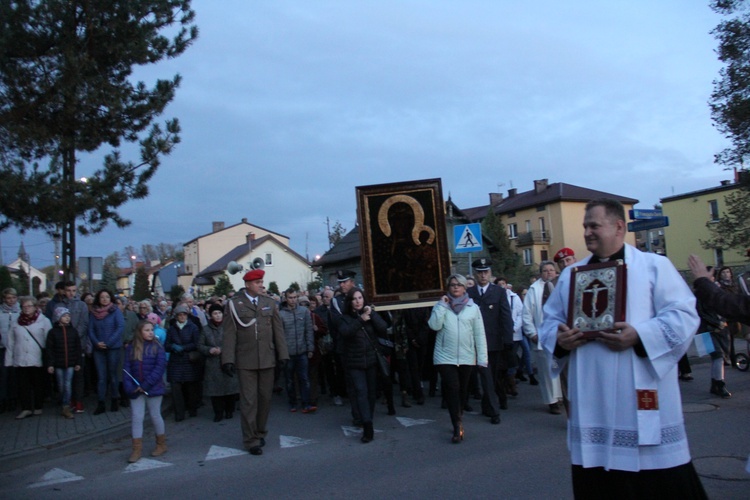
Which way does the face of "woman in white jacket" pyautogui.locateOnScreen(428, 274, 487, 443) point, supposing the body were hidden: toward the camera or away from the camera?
toward the camera

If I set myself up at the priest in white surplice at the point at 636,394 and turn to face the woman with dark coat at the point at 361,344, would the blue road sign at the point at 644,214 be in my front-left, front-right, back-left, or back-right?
front-right

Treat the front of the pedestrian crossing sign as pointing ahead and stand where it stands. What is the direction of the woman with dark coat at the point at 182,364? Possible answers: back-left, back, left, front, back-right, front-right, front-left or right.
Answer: front-right

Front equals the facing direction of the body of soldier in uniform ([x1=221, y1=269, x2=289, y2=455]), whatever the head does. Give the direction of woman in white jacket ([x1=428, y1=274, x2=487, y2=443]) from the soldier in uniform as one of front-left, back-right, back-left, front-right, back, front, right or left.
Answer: left

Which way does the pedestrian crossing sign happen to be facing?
toward the camera

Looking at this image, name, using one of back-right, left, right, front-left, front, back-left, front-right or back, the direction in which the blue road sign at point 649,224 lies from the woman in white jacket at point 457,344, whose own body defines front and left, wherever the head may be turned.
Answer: back-left

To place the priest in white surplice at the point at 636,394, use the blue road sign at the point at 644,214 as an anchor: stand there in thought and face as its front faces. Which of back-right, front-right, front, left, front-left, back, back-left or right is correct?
front

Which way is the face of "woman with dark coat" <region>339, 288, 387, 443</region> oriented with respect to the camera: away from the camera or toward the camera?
toward the camera

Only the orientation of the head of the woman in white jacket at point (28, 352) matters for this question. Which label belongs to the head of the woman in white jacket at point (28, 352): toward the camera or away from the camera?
toward the camera

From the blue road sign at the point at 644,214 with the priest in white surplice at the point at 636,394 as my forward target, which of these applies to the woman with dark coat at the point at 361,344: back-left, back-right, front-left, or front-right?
front-right

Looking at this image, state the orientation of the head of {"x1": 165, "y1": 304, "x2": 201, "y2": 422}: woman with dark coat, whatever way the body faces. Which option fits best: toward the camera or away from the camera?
toward the camera

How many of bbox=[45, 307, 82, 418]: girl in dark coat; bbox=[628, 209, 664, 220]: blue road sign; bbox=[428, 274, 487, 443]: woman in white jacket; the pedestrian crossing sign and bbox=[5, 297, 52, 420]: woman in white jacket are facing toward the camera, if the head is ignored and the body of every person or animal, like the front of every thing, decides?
5

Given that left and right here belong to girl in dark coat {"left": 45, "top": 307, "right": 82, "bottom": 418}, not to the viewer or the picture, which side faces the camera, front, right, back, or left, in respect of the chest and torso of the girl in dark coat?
front

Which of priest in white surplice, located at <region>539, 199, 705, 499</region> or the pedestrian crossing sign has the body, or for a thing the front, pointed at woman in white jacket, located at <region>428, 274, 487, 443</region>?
the pedestrian crossing sign

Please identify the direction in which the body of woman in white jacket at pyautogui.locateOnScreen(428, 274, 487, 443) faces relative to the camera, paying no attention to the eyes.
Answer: toward the camera

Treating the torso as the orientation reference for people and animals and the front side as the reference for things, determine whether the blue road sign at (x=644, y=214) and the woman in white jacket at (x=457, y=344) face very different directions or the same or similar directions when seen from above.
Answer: same or similar directions

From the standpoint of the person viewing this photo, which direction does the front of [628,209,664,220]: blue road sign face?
facing the viewer

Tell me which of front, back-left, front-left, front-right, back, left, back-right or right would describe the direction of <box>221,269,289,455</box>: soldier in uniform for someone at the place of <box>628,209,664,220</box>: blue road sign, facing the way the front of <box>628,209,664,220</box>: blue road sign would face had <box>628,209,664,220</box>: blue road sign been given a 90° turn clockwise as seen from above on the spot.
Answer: front-left

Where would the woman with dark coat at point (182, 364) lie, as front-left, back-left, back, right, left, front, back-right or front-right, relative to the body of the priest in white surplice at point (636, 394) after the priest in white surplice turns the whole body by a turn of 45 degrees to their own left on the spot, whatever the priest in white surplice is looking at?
back-right

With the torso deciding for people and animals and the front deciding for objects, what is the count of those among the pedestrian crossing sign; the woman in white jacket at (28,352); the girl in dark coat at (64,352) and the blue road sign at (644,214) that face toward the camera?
4

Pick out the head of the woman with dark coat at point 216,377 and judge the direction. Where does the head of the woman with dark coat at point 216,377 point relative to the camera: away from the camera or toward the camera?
toward the camera
